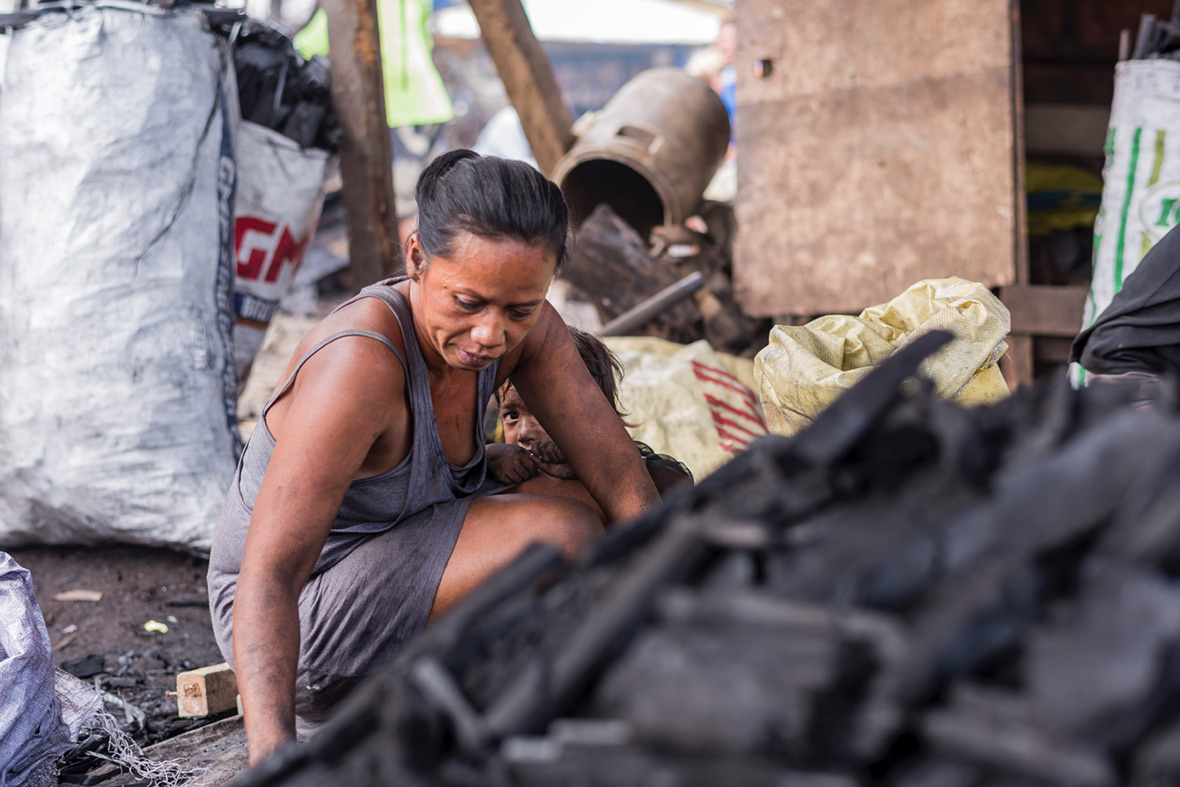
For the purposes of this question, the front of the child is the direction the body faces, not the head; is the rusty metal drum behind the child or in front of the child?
behind

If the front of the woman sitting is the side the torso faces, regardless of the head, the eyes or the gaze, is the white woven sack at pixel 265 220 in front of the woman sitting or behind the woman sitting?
behind

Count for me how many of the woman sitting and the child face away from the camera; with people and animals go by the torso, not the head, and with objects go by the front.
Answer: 0

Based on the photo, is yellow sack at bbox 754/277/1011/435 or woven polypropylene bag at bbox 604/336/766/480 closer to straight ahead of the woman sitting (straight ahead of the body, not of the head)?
the yellow sack

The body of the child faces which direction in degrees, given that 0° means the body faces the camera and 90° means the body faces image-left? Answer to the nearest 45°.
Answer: approximately 45°

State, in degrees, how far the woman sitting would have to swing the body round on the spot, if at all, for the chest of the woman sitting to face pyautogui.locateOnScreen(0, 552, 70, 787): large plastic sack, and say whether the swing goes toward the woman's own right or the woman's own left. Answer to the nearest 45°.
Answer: approximately 135° to the woman's own right

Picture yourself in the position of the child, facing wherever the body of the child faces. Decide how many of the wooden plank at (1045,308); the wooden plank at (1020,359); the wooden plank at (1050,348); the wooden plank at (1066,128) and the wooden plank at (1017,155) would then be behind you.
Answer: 5

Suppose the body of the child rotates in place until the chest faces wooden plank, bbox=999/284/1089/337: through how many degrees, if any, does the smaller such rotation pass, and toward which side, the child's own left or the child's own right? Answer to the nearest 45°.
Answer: approximately 180°

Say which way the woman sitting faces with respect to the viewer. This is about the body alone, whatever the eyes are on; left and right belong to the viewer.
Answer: facing the viewer and to the right of the viewer

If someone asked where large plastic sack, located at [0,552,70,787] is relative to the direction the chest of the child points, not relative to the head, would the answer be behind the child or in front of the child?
in front
